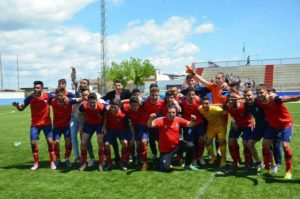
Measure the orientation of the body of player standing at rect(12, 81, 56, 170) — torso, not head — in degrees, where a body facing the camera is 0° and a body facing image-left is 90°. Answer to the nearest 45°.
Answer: approximately 0°
